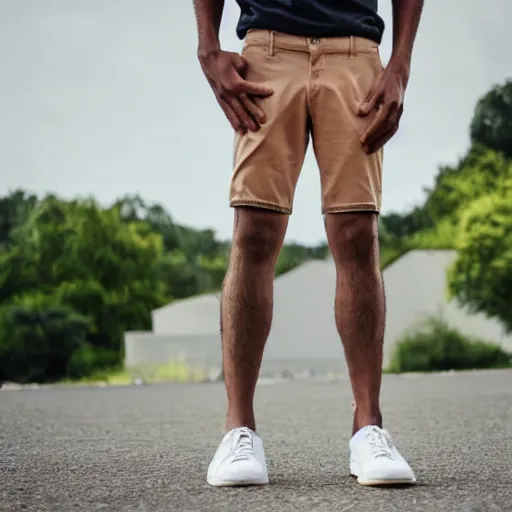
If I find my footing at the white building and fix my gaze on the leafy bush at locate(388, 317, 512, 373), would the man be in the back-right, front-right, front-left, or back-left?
front-right

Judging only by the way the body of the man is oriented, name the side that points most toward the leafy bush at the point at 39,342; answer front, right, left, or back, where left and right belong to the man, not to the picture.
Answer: back

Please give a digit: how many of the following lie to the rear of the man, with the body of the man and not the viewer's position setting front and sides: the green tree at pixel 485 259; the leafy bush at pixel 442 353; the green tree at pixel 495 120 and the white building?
4

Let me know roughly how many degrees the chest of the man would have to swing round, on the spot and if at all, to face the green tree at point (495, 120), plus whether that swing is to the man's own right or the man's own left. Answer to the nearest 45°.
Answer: approximately 180°

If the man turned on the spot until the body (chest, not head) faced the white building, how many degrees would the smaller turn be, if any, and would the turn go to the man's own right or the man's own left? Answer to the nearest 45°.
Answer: approximately 180°

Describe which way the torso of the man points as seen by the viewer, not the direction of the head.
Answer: toward the camera

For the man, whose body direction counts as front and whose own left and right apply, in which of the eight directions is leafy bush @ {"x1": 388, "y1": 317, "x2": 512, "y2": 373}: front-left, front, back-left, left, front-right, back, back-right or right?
back

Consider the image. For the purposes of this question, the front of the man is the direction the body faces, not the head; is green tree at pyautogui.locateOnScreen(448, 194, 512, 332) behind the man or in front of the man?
behind

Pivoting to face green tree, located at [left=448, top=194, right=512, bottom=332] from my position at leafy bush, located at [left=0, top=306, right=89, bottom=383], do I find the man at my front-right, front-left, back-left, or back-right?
front-right
